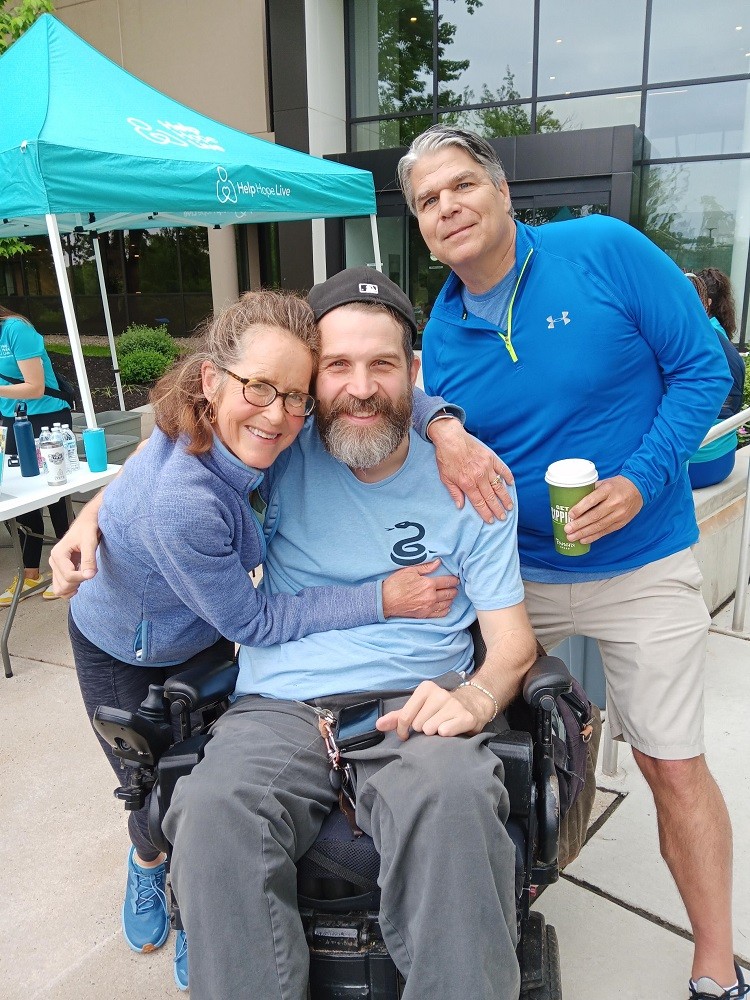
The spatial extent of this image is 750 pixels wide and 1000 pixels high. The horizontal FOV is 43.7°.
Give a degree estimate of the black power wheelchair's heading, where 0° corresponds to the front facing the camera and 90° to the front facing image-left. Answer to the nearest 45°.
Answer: approximately 0°

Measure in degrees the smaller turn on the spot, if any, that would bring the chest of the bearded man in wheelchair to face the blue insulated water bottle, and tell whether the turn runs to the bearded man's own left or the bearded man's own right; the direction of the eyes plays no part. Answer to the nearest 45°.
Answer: approximately 135° to the bearded man's own right

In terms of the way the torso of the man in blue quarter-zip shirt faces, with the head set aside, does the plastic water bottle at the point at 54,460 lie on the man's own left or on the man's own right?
on the man's own right

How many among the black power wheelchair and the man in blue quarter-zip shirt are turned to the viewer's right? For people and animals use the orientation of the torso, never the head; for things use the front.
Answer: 0

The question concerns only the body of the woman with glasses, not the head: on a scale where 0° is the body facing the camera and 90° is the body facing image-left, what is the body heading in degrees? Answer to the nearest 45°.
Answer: approximately 315°

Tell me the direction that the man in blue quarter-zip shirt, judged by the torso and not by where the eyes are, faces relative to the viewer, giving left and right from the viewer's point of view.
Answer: facing the viewer and to the left of the viewer

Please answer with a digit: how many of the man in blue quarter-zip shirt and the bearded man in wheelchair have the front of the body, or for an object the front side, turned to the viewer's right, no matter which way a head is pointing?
0

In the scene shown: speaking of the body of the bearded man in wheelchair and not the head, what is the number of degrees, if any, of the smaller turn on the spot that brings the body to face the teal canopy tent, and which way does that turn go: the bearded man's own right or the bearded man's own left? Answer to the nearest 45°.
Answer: approximately 180°

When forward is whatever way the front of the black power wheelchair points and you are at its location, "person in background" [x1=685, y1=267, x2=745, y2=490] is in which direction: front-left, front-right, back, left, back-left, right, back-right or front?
back-left

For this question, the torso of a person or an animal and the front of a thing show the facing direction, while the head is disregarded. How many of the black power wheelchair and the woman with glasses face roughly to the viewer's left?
0
